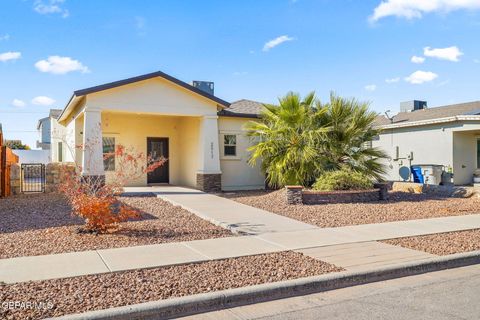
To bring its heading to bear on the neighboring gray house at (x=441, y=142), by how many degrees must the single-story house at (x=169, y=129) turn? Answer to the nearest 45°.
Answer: approximately 90° to its left

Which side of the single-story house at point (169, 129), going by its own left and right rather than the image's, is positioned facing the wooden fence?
right

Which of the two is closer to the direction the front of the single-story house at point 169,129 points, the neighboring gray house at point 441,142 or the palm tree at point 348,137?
the palm tree

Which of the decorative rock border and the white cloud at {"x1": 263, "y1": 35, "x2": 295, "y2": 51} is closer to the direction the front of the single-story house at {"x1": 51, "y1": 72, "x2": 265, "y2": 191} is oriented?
the decorative rock border

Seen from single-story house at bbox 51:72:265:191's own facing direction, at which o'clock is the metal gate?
The metal gate is roughly at 4 o'clock from the single-story house.

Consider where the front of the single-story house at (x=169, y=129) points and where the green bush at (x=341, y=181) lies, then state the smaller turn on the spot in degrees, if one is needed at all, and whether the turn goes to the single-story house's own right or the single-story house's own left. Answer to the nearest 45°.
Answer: approximately 45° to the single-story house's own left

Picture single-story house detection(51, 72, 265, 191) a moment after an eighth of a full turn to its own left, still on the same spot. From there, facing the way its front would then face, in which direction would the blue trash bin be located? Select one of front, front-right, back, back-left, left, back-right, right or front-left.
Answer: front-left

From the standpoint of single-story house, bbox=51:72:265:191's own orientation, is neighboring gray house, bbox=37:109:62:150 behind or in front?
behind

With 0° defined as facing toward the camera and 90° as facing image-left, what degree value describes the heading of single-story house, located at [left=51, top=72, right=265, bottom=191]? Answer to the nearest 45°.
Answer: approximately 0°

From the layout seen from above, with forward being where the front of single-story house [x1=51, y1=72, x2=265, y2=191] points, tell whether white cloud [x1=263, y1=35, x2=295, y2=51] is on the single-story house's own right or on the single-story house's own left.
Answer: on the single-story house's own left

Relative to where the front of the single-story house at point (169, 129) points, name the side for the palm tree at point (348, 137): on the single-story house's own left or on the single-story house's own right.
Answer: on the single-story house's own left
